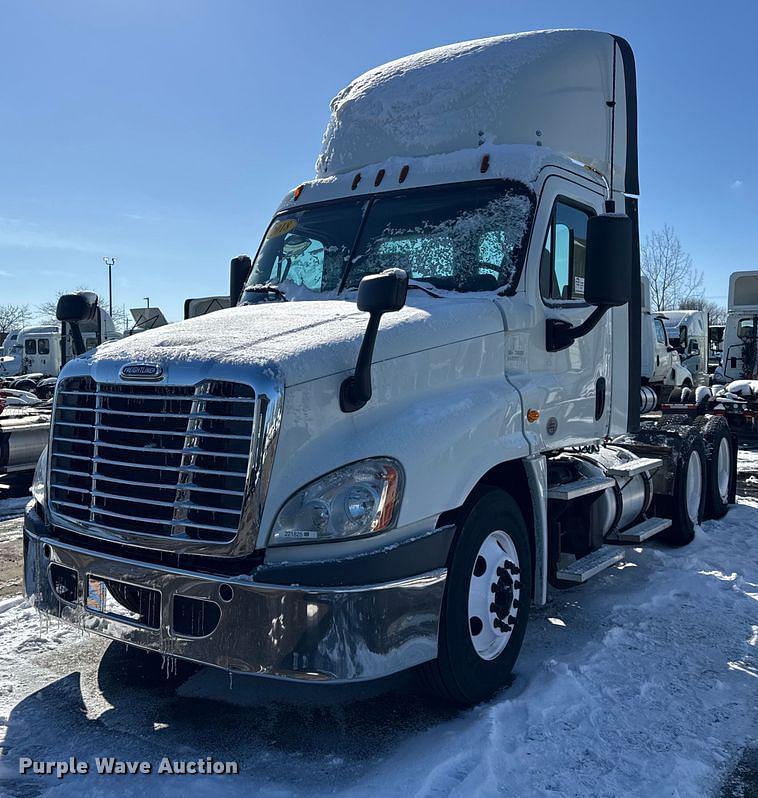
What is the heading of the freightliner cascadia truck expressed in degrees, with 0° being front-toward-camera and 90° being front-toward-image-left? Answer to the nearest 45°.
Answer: approximately 45°

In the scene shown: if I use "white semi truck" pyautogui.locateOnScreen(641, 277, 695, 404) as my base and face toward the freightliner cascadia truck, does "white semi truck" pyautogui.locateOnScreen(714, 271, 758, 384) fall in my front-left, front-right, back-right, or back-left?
back-left

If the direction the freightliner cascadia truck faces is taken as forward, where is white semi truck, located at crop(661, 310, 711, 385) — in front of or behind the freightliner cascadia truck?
behind

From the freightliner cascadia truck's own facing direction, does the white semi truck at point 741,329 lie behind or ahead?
behind

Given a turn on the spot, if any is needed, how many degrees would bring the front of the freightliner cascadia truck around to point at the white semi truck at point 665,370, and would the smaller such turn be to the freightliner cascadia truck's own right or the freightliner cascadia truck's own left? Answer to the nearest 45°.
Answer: approximately 180°
